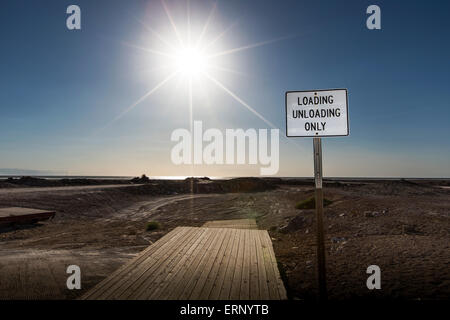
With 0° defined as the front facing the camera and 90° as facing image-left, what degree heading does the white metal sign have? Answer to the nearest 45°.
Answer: approximately 0°
